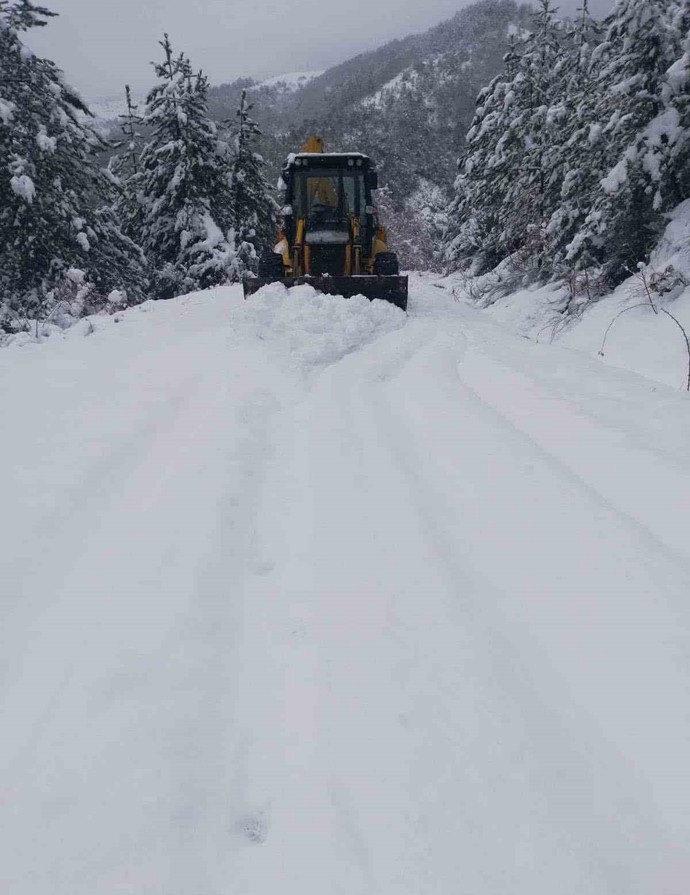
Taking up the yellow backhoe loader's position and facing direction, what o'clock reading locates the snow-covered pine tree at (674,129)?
The snow-covered pine tree is roughly at 10 o'clock from the yellow backhoe loader.

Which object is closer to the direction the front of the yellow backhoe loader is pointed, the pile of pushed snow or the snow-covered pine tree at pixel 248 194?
the pile of pushed snow

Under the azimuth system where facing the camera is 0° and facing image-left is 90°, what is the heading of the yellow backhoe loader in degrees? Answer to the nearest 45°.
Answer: approximately 0°

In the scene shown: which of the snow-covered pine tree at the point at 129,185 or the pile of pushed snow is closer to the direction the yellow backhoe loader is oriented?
the pile of pushed snow

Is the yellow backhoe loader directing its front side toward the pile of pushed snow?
yes

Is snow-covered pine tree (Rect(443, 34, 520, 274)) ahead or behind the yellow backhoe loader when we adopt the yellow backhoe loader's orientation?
behind

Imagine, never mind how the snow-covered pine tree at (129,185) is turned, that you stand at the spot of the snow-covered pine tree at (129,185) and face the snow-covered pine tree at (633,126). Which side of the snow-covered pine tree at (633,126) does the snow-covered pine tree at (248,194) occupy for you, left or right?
left

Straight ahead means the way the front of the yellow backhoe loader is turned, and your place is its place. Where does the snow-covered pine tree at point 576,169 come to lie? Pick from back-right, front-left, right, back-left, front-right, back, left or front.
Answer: left

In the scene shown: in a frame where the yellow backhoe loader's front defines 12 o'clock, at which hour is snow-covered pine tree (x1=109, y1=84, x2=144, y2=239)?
The snow-covered pine tree is roughly at 5 o'clock from the yellow backhoe loader.
